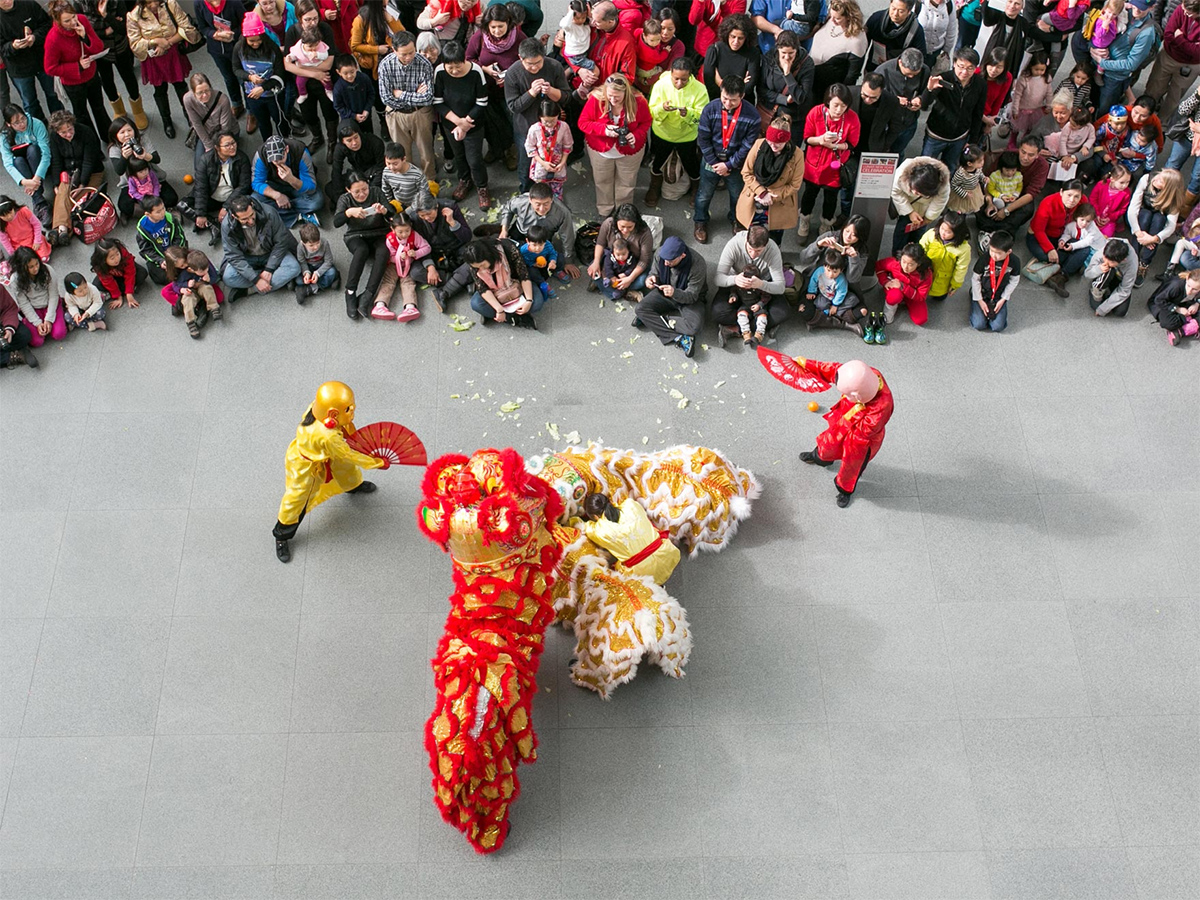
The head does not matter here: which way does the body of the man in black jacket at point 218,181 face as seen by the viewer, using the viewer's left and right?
facing the viewer

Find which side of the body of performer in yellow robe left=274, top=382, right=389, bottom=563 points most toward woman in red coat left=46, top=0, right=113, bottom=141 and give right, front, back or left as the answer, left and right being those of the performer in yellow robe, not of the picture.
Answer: left

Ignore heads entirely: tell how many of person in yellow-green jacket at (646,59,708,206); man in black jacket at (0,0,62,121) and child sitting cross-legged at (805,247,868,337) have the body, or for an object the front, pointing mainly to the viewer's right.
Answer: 0

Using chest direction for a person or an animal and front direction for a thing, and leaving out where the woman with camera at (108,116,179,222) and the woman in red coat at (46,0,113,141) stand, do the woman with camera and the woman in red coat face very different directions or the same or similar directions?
same or similar directions

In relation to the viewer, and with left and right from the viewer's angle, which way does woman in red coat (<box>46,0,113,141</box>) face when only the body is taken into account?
facing the viewer and to the right of the viewer

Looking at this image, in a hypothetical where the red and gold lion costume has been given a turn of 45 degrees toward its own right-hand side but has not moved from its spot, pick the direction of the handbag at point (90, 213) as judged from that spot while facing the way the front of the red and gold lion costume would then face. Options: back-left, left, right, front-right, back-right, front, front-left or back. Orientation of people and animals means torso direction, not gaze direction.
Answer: left

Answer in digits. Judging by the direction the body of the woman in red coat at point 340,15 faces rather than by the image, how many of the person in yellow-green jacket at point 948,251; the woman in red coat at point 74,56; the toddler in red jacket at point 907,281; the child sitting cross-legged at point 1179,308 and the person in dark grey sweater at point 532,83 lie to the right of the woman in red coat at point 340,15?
1

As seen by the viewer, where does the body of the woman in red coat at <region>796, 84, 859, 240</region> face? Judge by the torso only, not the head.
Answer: toward the camera

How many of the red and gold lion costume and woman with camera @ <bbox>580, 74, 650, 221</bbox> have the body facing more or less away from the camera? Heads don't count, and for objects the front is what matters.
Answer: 1

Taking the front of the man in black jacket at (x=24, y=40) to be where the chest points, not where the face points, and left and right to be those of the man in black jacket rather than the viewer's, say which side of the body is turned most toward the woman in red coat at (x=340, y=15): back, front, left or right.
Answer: left

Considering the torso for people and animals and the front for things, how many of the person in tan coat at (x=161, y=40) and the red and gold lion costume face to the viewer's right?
0

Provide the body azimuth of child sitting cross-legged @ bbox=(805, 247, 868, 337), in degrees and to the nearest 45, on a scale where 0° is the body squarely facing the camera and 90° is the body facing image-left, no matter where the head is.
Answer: approximately 0°

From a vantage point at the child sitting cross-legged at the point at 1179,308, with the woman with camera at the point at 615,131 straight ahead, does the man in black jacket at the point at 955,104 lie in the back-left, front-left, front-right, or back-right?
front-right

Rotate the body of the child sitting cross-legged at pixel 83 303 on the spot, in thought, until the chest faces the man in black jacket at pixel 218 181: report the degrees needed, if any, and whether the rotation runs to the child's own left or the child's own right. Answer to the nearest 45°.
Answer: approximately 90° to the child's own left

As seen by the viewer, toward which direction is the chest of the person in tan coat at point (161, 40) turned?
toward the camera

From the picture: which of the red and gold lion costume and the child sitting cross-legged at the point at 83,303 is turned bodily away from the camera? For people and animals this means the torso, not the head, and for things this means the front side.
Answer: the red and gold lion costume

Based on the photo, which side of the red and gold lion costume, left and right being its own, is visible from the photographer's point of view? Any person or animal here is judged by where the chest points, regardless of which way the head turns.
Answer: back

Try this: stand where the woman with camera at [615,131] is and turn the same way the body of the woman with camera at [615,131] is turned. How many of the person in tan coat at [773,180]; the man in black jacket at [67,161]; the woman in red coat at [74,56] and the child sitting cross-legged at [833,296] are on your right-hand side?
2

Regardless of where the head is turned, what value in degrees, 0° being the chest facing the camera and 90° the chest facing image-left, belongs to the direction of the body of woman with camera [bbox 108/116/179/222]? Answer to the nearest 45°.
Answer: approximately 315°

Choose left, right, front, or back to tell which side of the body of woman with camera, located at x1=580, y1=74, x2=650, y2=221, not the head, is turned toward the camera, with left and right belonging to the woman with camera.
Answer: front

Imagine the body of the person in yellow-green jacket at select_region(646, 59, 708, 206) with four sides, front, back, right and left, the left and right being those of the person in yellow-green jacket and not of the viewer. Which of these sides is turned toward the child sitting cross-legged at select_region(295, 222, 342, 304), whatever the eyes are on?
right

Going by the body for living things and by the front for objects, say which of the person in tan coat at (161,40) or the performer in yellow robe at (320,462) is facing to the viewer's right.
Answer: the performer in yellow robe

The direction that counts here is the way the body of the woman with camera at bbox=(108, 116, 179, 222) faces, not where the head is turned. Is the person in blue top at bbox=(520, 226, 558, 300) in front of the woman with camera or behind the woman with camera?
in front
